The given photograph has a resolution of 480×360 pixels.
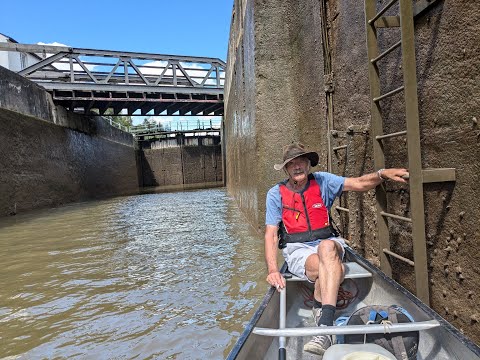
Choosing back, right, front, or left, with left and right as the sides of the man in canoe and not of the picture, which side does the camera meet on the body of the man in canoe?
front
